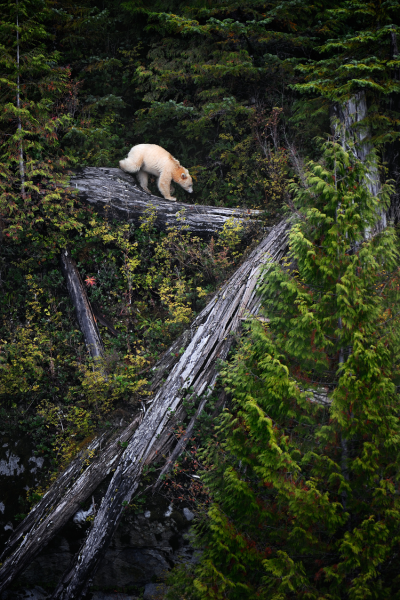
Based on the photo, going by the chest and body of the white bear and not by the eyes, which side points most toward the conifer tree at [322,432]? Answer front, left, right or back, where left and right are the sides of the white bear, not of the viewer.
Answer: right

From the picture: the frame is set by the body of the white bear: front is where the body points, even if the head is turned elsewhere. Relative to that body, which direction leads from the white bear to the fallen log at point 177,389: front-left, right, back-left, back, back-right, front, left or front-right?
right

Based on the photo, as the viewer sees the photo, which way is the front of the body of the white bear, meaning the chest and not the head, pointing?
to the viewer's right

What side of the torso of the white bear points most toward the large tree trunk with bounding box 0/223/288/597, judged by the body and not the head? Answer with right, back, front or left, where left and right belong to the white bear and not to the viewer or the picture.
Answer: right

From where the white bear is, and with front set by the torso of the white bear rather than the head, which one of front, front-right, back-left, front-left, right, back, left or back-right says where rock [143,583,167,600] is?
right

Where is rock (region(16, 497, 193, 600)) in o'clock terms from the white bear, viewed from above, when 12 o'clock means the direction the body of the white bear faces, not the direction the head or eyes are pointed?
The rock is roughly at 3 o'clock from the white bear.

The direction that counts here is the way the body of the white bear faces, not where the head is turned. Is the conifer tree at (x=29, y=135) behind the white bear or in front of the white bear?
behind

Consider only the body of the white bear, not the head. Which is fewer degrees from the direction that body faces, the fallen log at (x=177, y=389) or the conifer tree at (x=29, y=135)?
the fallen log

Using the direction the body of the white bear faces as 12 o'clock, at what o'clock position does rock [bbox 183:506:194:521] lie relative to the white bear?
The rock is roughly at 3 o'clock from the white bear.

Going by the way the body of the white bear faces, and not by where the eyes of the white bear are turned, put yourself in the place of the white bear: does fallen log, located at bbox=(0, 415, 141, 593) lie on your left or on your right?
on your right
